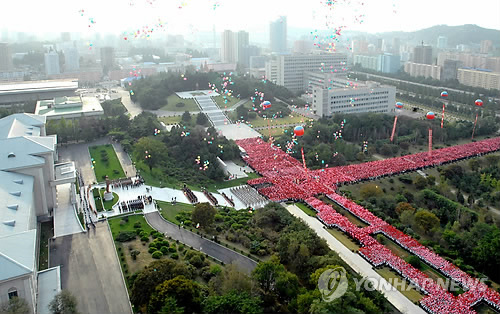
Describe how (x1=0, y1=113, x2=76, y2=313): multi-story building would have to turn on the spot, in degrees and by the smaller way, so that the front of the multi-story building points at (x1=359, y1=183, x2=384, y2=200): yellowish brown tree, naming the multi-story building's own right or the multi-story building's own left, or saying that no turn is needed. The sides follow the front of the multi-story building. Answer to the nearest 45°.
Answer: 0° — it already faces it

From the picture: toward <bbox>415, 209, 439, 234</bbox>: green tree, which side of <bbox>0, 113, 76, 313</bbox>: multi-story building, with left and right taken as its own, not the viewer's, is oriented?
front

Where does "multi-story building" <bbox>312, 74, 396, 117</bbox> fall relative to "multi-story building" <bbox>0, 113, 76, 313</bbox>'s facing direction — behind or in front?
in front

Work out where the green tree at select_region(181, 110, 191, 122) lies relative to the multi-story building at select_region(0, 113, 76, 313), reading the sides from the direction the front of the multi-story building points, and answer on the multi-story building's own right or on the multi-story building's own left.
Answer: on the multi-story building's own left

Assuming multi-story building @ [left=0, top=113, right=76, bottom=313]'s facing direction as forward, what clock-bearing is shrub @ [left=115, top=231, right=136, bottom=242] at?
The shrub is roughly at 1 o'clock from the multi-story building.

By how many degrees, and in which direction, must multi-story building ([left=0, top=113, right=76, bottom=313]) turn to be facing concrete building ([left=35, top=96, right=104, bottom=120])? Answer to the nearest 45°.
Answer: approximately 90° to its left

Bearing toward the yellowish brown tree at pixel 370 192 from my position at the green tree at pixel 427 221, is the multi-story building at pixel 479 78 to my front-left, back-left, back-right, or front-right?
front-right

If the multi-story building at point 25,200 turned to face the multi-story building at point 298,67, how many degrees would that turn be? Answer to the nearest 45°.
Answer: approximately 45° to its left

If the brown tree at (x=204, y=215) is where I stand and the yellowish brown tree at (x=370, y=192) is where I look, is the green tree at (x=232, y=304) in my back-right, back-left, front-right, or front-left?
back-right

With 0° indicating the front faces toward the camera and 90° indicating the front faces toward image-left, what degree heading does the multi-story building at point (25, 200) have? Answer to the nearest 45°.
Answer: approximately 270°

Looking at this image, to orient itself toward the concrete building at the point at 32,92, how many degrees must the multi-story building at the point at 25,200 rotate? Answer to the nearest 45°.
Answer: approximately 90° to its left

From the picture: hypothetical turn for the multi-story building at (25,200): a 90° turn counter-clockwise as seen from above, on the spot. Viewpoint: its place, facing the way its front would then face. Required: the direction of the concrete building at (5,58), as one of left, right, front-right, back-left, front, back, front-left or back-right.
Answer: front

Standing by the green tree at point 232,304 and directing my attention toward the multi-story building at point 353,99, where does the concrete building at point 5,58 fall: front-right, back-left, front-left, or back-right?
front-left
